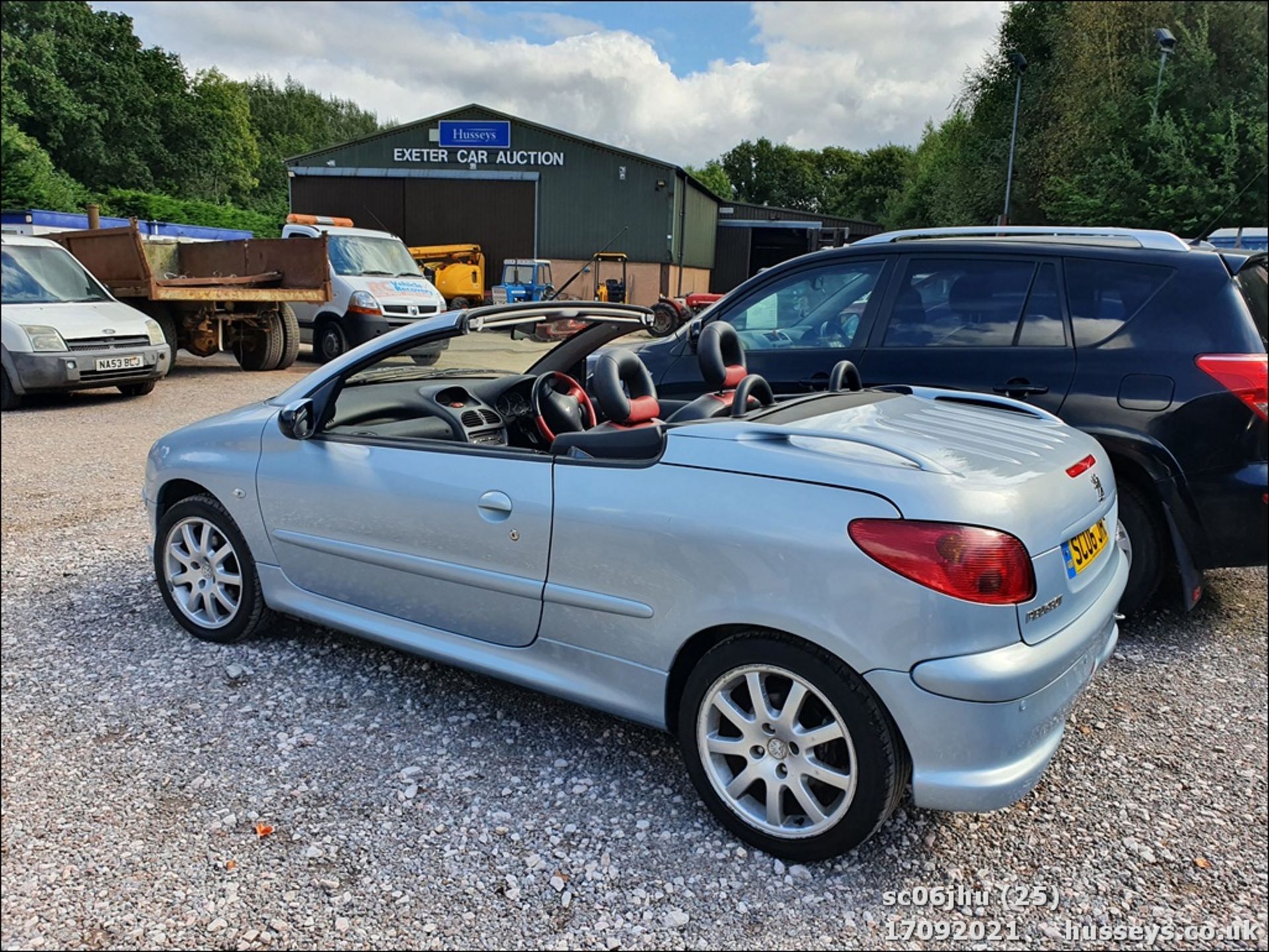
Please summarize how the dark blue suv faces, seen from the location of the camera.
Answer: facing away from the viewer and to the left of the viewer

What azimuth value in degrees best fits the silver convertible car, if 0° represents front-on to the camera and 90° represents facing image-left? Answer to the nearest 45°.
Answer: approximately 135°

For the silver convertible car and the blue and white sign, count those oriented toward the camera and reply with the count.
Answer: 1

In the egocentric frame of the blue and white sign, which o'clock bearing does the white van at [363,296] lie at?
The white van is roughly at 12 o'clock from the blue and white sign.

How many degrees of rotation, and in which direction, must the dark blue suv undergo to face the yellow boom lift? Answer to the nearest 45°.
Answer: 0° — it already faces it

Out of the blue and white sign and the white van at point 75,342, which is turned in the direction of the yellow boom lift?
the blue and white sign

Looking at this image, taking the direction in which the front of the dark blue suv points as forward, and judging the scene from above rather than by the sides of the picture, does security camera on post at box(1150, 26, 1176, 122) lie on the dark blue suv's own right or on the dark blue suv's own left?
on the dark blue suv's own right

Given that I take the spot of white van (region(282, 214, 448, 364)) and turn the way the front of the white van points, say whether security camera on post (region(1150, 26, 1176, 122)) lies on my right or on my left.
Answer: on my left

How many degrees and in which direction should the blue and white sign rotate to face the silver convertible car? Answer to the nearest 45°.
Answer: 0° — it already faces it

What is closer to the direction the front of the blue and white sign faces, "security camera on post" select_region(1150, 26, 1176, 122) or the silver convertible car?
the silver convertible car

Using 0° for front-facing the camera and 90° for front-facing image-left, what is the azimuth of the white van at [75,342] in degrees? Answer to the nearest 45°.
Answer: approximately 315°
